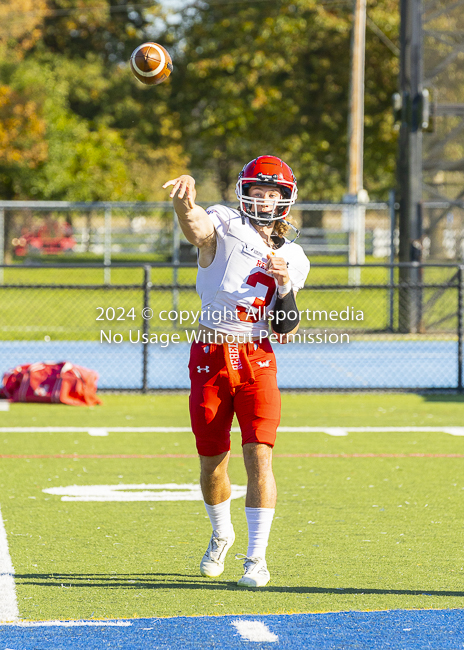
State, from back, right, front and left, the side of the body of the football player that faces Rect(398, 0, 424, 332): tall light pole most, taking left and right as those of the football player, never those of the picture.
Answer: back

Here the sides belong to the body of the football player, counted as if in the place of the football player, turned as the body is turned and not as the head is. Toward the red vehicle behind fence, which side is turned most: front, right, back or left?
back

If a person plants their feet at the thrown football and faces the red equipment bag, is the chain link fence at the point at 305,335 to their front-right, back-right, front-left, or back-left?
front-right

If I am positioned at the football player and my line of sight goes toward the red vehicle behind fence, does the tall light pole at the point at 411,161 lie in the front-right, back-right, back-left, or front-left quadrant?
front-right

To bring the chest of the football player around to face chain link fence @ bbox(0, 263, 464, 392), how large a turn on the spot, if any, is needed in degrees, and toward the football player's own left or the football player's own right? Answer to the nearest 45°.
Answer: approximately 180°

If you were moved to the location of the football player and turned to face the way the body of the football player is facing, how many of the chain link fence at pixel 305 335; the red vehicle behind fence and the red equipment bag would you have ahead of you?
0

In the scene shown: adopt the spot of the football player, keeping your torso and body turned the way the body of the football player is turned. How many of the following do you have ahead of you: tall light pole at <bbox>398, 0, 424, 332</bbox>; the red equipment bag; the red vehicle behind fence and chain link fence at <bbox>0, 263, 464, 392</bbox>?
0

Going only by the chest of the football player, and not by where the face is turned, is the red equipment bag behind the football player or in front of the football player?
behind

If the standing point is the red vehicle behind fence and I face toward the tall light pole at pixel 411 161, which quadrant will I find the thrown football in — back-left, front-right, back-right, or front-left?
front-right

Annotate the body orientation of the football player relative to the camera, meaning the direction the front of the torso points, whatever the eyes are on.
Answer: toward the camera

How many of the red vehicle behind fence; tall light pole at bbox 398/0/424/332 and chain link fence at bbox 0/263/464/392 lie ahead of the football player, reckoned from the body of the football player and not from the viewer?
0

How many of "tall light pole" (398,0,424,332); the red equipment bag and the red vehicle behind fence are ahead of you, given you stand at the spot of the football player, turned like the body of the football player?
0
